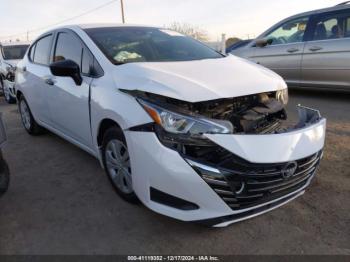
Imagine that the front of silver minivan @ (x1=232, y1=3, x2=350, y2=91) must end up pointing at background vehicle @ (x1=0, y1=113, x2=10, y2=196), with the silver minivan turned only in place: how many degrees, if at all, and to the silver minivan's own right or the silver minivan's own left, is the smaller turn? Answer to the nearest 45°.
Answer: approximately 45° to the silver minivan's own left

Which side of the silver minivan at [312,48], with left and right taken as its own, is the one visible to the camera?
left

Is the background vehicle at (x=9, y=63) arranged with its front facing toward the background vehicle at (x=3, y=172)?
yes

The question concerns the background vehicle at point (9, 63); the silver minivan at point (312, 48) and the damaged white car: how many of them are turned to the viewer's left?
1

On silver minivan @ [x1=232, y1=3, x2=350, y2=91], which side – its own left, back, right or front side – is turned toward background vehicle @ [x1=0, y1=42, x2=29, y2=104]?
front

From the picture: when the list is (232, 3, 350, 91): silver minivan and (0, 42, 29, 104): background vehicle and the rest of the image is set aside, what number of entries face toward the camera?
1

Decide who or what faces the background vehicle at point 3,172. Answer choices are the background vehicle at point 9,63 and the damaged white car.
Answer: the background vehicle at point 9,63

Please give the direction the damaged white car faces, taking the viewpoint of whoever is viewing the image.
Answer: facing the viewer and to the right of the viewer

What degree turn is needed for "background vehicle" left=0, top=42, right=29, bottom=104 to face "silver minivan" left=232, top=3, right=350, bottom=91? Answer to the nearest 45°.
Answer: approximately 45° to its left

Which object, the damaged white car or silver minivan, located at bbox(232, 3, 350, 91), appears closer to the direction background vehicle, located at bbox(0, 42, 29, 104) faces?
the damaged white car
